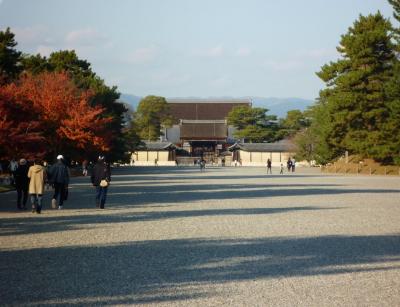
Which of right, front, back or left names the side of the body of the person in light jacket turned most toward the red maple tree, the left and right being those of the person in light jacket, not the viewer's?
front

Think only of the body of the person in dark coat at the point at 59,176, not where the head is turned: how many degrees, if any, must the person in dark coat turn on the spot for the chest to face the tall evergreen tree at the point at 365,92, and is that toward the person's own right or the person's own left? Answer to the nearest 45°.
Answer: approximately 45° to the person's own right

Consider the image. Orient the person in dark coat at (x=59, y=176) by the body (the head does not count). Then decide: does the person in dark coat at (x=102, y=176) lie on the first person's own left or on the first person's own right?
on the first person's own right

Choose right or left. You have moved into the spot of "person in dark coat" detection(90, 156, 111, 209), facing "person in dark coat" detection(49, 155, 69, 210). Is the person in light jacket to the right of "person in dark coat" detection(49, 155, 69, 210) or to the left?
left

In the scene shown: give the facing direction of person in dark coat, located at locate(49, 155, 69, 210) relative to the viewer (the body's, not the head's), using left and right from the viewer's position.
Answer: facing away from the viewer

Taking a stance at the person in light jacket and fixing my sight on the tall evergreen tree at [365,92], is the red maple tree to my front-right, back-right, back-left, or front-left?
front-left

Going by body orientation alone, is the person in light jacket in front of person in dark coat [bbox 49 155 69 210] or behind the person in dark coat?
behind

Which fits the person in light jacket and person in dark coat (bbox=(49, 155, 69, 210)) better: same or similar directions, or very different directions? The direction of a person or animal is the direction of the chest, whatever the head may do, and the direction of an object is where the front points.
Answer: same or similar directions

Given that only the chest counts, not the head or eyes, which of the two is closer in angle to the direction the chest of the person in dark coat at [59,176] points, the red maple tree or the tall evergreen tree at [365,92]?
the red maple tree

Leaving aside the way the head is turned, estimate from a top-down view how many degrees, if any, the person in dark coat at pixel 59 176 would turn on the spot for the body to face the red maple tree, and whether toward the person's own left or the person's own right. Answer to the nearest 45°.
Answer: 0° — they already face it

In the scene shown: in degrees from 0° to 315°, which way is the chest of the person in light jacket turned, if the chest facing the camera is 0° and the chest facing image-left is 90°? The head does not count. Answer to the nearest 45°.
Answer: approximately 180°

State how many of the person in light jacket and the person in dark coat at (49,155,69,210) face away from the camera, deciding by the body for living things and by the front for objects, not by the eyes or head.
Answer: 2
